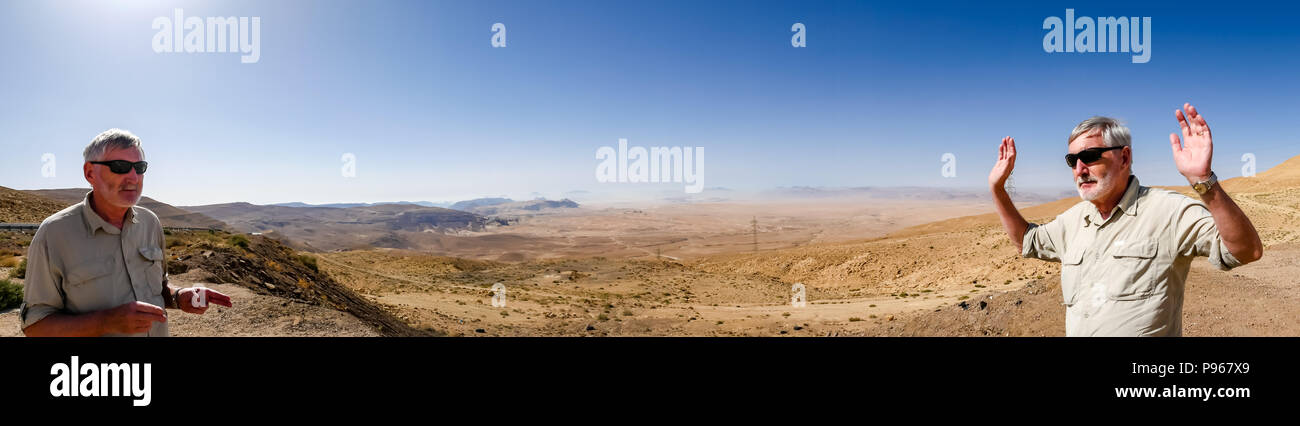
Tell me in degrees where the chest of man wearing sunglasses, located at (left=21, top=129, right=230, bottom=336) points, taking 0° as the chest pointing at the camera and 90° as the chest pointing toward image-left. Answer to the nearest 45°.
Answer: approximately 315°

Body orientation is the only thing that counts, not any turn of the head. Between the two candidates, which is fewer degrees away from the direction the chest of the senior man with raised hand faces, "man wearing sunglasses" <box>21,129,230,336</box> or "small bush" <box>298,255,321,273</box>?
the man wearing sunglasses

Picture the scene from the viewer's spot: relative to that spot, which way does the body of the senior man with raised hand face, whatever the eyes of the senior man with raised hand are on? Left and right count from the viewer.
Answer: facing the viewer and to the left of the viewer

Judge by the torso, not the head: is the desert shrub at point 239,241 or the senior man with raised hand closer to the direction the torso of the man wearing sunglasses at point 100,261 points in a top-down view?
the senior man with raised hand

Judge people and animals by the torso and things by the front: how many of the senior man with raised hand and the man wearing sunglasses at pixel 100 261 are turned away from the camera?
0

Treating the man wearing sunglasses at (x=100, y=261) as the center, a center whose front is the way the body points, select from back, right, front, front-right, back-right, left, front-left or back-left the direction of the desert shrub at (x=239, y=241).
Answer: back-left

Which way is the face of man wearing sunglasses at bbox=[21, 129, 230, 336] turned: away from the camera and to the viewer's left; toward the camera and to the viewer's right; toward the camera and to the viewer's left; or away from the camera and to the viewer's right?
toward the camera and to the viewer's right
